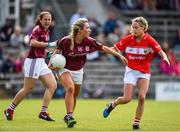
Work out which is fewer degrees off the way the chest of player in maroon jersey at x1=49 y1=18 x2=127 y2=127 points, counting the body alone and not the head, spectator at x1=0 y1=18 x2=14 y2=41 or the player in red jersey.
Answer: the player in red jersey

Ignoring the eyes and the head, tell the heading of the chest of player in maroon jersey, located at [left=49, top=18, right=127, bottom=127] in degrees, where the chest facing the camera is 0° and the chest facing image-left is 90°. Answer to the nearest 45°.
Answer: approximately 0°

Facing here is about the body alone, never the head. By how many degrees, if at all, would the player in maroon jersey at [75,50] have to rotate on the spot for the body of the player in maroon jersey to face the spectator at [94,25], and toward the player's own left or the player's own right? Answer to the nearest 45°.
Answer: approximately 180°

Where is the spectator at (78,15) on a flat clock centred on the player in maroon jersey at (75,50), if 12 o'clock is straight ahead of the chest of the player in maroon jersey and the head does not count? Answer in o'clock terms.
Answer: The spectator is roughly at 6 o'clock from the player in maroon jersey.

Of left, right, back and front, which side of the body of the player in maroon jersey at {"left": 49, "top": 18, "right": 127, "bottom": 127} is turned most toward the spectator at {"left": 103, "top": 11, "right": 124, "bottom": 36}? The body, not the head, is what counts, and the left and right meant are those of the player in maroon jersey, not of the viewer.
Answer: back

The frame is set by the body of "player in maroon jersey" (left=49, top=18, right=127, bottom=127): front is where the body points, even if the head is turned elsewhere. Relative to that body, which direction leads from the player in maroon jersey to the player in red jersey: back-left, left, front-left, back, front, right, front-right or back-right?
left

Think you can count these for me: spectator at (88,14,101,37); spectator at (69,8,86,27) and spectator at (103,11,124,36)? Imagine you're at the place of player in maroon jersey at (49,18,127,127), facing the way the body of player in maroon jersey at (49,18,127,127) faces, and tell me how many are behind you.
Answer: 3

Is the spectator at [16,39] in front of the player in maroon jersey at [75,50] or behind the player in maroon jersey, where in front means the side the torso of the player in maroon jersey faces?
behind

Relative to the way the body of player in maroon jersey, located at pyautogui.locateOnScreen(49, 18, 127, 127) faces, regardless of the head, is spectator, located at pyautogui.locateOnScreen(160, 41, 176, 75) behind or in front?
behind
